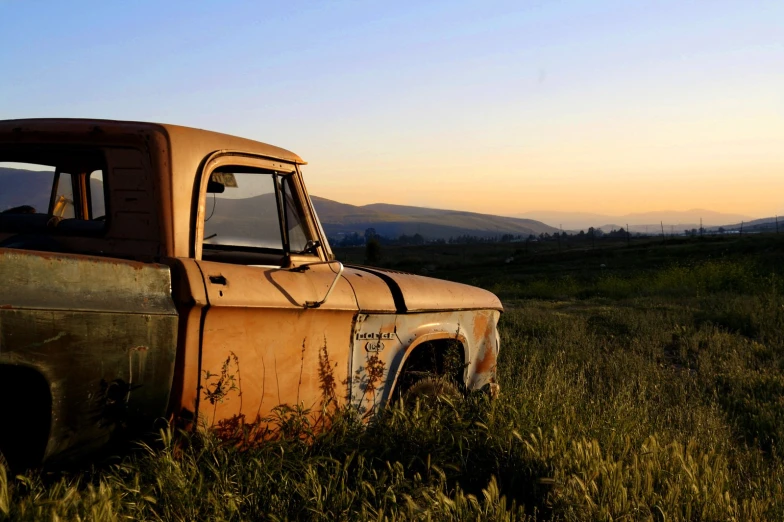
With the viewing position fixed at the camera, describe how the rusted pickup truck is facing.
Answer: facing away from the viewer and to the right of the viewer
